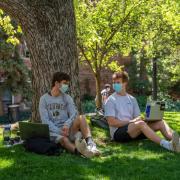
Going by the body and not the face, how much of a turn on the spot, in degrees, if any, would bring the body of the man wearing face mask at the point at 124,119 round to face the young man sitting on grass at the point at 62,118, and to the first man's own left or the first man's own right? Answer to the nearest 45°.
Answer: approximately 90° to the first man's own right

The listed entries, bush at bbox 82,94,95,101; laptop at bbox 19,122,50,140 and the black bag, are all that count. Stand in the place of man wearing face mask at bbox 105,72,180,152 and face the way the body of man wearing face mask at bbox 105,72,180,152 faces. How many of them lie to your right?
2

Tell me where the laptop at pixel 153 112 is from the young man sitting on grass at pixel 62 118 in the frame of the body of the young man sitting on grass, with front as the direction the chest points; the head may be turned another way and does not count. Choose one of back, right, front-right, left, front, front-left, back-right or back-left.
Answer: front-left

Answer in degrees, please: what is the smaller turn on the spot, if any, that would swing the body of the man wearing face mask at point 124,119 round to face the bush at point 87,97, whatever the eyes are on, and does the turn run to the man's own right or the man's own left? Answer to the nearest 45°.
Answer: approximately 135° to the man's own left

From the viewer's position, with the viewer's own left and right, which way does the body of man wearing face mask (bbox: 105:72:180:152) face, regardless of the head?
facing the viewer and to the right of the viewer

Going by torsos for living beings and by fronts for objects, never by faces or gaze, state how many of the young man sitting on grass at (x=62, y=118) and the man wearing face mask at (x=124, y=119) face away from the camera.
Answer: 0

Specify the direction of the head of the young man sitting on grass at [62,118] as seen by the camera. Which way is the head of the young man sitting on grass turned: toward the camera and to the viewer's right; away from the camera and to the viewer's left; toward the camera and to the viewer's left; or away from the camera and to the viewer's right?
toward the camera and to the viewer's right

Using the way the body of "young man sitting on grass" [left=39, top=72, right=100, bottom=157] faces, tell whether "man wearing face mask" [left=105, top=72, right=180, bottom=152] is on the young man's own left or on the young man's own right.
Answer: on the young man's own left

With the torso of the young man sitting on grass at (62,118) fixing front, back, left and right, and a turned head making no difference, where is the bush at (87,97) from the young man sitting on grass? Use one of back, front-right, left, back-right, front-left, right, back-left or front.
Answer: back-left

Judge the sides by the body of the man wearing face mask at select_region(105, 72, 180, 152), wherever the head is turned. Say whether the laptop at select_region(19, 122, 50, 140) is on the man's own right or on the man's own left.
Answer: on the man's own right

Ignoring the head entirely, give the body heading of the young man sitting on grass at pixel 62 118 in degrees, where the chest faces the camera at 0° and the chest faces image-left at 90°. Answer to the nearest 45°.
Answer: approximately 315°

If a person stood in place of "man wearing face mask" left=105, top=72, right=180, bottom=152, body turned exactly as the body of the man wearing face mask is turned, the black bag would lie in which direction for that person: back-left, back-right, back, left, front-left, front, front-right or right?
right
